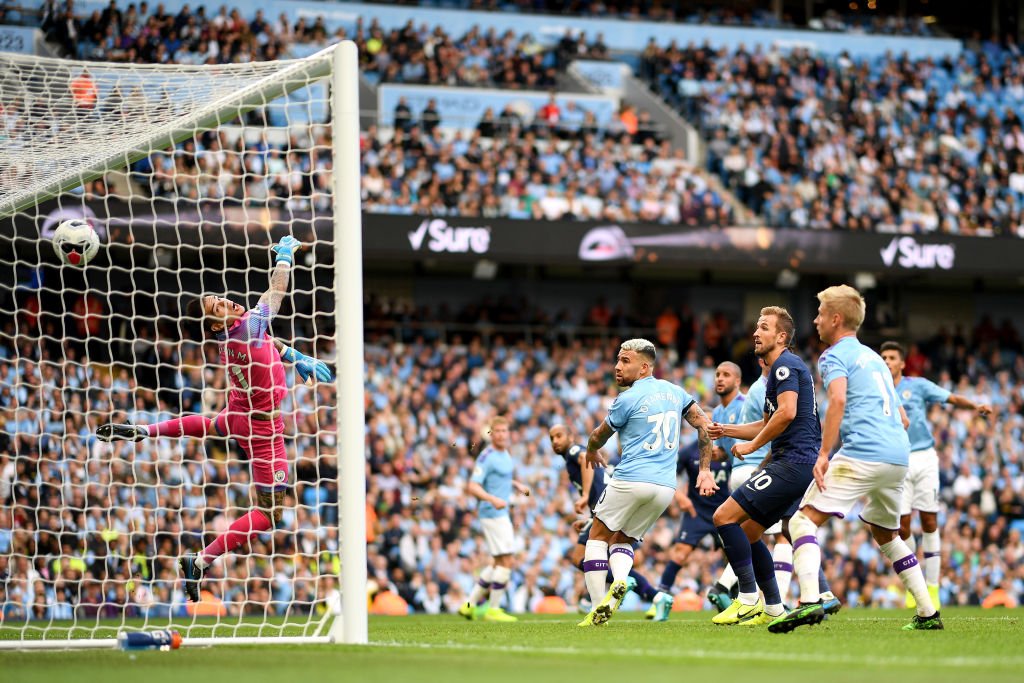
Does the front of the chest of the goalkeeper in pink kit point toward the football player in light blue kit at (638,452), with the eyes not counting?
no

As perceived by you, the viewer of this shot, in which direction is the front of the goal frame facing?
facing away from the viewer and to the right of the viewer

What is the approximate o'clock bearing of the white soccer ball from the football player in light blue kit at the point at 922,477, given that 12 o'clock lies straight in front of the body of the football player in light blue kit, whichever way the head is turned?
The white soccer ball is roughly at 12 o'clock from the football player in light blue kit.

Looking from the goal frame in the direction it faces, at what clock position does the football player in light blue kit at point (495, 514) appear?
The football player in light blue kit is roughly at 11 o'clock from the goal frame.

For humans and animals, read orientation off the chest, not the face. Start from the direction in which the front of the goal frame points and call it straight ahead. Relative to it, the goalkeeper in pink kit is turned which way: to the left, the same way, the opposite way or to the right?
the same way

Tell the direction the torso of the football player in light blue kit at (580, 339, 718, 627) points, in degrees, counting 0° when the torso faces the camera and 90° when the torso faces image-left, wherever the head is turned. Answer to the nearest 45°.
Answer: approximately 135°

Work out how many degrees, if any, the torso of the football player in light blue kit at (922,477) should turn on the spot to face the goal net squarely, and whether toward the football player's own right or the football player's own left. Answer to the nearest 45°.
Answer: approximately 45° to the football player's own right

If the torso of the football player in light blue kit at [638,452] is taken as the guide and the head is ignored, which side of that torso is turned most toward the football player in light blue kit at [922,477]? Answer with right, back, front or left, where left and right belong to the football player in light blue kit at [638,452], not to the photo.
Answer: right

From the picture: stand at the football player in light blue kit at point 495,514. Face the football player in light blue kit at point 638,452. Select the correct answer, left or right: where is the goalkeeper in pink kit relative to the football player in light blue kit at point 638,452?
right

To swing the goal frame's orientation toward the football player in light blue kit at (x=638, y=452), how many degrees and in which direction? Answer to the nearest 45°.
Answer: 0° — it already faces them

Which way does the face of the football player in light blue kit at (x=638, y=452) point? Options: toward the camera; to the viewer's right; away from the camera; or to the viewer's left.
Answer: to the viewer's left

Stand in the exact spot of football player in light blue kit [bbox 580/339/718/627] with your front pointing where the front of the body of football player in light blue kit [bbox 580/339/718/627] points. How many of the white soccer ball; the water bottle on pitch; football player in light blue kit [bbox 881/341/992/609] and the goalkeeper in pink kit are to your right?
1

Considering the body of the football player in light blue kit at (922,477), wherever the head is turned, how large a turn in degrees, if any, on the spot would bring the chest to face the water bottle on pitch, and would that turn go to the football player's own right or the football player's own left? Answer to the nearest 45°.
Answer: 0° — they already face it

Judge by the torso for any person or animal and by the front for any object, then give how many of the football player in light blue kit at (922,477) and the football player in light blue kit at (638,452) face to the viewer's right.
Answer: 0

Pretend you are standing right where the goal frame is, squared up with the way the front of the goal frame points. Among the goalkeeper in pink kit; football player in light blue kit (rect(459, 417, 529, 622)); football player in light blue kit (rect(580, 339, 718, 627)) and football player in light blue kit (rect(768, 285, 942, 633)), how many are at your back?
0

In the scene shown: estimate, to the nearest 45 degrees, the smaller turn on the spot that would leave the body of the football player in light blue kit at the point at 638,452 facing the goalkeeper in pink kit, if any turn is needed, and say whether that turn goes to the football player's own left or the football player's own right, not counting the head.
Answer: approximately 45° to the football player's own left

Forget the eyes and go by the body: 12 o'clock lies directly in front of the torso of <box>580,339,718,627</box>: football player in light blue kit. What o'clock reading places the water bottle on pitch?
The water bottle on pitch is roughly at 9 o'clock from the football player in light blue kit.

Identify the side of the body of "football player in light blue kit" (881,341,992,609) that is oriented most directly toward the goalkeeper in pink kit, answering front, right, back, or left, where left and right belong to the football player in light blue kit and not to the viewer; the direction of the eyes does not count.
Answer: front
